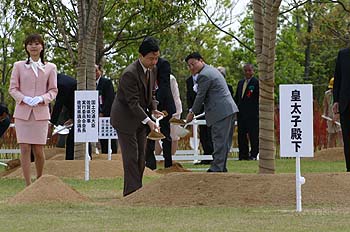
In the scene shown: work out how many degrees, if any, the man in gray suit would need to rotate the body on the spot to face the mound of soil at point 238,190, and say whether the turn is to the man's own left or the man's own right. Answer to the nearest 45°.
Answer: approximately 90° to the man's own left

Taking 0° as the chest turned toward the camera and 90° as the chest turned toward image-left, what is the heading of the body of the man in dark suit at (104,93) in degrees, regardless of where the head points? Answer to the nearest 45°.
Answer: approximately 45°

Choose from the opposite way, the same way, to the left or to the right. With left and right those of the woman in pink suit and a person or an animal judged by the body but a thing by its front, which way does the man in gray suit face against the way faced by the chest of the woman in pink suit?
to the right

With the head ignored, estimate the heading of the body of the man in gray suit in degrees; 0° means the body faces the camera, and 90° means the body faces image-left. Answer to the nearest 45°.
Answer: approximately 90°
